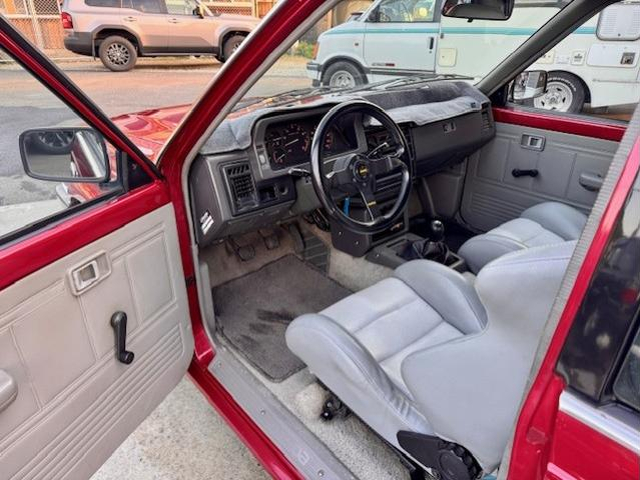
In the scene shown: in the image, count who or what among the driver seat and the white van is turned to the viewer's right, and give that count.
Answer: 0

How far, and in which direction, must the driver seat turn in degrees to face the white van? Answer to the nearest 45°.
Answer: approximately 45° to its right

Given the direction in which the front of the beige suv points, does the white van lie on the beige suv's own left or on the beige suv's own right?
on the beige suv's own right

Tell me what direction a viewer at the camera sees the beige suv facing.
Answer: facing to the right of the viewer

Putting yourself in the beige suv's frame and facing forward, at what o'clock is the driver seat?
The driver seat is roughly at 3 o'clock from the beige suv.

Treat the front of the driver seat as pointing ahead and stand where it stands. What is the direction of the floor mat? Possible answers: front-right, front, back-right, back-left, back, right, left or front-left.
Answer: front

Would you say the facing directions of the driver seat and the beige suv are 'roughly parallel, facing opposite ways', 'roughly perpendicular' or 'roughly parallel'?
roughly perpendicular

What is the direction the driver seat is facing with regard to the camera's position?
facing away from the viewer and to the left of the viewer

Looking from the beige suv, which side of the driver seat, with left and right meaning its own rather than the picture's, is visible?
front

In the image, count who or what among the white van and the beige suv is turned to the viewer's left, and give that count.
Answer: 1

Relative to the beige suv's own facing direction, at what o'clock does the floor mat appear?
The floor mat is roughly at 3 o'clock from the beige suv.

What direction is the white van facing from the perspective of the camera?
to the viewer's left

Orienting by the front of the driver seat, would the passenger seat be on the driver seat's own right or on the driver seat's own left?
on the driver seat's own right

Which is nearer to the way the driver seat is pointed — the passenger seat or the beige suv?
the beige suv

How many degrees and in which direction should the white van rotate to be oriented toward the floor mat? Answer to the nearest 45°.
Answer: approximately 90° to its left

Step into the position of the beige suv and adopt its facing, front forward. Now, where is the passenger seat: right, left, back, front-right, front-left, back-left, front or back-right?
right
